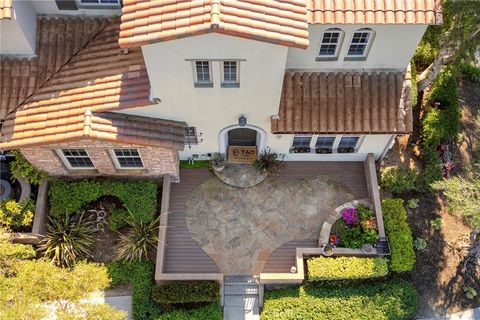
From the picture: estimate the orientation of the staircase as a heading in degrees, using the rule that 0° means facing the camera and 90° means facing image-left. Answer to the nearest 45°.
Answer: approximately 0°

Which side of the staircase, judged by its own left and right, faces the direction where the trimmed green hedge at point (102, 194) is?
right

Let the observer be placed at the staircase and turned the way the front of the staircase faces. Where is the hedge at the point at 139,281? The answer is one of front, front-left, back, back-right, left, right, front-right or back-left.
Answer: right

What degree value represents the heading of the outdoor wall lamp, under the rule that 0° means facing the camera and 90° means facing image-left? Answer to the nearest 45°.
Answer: approximately 0°

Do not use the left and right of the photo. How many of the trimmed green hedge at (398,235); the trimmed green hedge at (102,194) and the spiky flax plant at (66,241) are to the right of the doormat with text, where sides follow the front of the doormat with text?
2

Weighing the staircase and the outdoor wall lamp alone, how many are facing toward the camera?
2

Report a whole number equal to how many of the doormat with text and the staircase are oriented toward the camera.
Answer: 2
